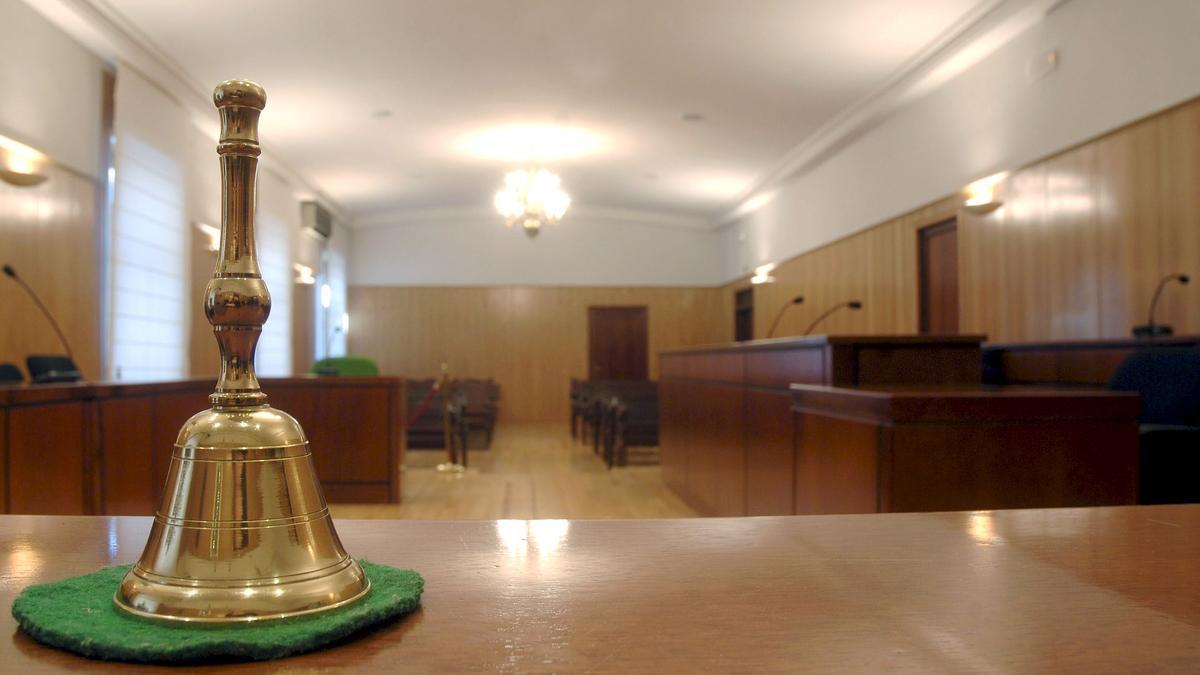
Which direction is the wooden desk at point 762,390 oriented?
to the viewer's left

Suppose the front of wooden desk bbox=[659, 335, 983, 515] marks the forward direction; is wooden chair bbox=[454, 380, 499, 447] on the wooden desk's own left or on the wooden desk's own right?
on the wooden desk's own right

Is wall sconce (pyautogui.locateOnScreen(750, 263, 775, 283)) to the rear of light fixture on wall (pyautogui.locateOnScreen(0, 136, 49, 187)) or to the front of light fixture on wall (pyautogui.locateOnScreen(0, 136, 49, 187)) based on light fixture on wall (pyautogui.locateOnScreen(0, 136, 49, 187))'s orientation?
to the front

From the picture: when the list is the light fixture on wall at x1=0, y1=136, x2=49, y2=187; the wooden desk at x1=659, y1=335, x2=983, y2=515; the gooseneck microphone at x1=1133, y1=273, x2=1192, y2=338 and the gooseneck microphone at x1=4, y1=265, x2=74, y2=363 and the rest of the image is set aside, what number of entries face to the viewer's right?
2

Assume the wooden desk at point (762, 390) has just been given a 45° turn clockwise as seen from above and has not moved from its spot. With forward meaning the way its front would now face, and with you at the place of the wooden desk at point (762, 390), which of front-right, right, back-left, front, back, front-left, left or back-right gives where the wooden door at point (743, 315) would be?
front-right

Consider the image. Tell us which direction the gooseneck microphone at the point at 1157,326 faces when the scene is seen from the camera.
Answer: facing to the right of the viewer

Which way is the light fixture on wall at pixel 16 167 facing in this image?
to the viewer's right

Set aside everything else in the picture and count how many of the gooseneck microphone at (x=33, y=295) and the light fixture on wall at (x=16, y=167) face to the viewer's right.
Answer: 1

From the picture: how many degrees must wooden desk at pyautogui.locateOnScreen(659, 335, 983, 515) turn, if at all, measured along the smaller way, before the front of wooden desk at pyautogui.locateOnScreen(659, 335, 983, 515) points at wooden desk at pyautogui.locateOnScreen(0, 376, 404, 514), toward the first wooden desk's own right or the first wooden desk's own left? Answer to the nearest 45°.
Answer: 0° — it already faces it
